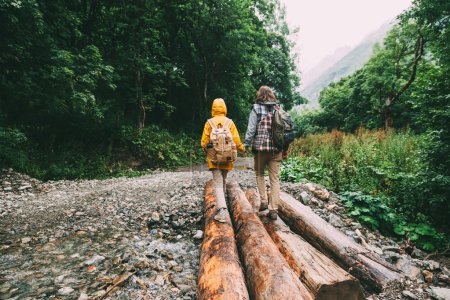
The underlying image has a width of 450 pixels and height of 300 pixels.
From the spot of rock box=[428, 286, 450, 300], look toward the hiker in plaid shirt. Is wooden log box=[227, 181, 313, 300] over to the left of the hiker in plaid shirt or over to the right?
left

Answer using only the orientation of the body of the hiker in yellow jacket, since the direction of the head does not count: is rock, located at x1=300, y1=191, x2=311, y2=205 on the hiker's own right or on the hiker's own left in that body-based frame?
on the hiker's own right

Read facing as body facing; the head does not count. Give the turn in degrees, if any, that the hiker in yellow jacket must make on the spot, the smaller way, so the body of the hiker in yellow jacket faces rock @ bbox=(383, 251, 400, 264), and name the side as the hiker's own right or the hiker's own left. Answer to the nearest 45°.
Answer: approximately 90° to the hiker's own right

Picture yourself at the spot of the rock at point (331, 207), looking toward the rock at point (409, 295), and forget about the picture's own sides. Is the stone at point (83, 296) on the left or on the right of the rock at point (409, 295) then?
right

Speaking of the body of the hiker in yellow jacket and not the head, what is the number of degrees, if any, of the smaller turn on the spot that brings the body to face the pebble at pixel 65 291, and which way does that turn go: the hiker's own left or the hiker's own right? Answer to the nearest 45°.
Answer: approximately 135° to the hiker's own left

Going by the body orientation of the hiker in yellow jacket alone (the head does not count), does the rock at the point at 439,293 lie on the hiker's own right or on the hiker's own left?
on the hiker's own right

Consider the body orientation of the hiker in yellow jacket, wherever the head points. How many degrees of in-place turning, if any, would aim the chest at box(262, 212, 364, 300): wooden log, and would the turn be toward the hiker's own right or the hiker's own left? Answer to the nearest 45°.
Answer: approximately 135° to the hiker's own right

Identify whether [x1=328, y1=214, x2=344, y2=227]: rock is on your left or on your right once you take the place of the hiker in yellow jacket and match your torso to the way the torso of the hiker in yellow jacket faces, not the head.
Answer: on your right

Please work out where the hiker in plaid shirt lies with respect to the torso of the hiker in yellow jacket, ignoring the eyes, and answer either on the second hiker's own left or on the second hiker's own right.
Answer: on the second hiker's own right

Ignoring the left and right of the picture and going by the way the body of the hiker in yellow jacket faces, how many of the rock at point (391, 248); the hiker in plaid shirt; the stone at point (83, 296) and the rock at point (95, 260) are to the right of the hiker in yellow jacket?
2

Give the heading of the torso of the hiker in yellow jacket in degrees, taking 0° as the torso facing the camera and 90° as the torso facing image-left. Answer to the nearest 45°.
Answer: approximately 180°
